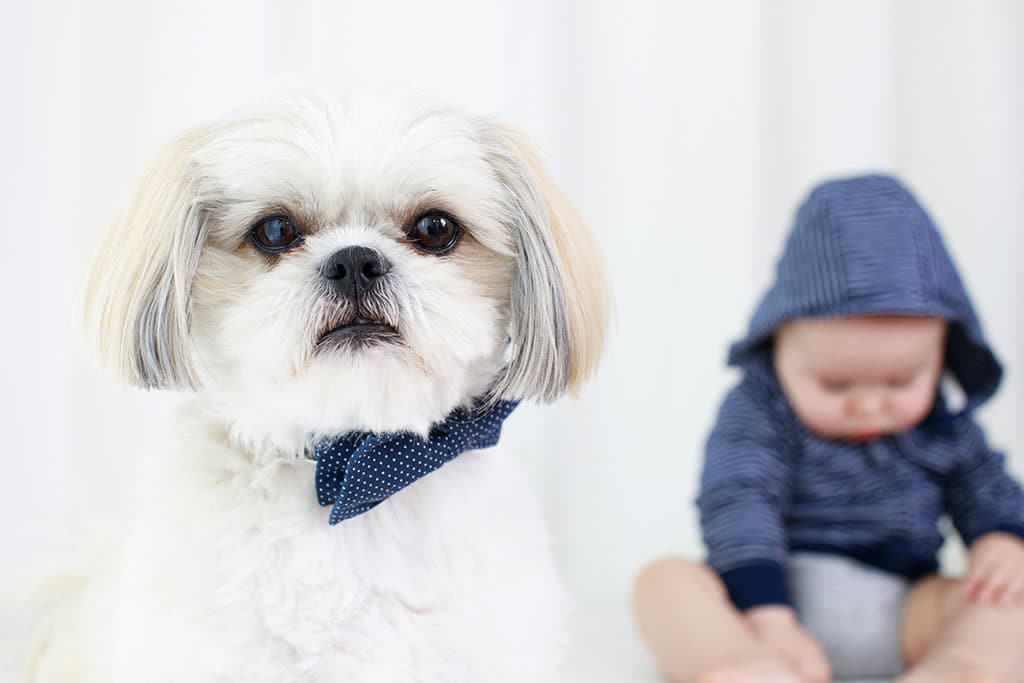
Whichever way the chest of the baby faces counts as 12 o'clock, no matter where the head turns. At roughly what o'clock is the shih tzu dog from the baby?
The shih tzu dog is roughly at 1 o'clock from the baby.

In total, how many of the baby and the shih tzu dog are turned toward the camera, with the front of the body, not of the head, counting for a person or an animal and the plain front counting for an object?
2

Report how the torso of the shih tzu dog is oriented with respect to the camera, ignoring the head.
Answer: toward the camera

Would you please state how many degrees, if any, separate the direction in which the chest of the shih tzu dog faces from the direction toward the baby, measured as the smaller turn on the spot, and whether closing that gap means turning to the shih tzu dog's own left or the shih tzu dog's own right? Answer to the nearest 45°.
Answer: approximately 135° to the shih tzu dog's own left

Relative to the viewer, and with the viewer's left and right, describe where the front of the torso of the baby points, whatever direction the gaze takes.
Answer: facing the viewer
